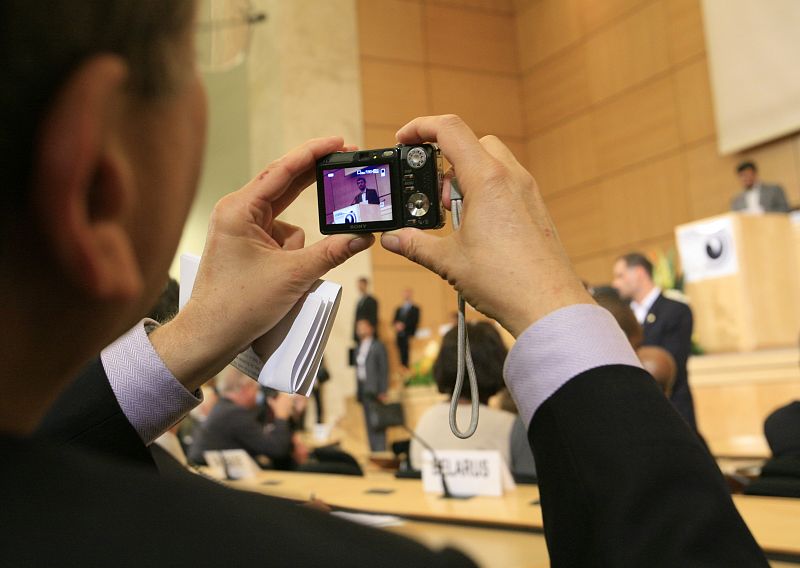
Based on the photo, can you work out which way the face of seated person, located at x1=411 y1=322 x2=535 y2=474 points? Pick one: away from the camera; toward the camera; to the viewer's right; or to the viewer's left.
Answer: away from the camera

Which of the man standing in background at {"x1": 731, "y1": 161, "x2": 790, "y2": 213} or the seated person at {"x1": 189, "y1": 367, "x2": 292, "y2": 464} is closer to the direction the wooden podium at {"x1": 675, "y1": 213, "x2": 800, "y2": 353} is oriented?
the seated person

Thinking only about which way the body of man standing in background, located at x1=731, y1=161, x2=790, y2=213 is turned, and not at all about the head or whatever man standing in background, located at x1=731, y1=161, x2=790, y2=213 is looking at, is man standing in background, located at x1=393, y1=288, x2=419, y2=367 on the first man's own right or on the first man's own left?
on the first man's own right

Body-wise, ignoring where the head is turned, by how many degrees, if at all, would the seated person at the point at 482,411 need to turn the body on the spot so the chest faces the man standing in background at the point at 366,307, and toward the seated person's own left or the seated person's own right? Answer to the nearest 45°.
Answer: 0° — they already face them

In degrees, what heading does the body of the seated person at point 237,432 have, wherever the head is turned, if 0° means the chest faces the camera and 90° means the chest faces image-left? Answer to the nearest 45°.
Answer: approximately 225°

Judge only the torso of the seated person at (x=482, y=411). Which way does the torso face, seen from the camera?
away from the camera

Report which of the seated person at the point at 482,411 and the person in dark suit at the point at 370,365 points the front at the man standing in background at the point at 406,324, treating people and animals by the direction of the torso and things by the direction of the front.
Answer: the seated person

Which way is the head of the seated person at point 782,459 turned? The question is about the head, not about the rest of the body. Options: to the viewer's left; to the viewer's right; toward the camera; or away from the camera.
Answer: away from the camera
